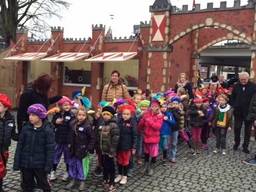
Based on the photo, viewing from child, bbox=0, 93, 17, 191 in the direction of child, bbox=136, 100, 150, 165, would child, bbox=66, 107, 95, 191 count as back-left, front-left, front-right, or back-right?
front-right

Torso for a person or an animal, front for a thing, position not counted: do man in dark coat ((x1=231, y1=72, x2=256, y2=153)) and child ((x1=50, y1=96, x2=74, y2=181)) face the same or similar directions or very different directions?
same or similar directions

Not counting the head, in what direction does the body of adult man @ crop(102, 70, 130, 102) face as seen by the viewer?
toward the camera

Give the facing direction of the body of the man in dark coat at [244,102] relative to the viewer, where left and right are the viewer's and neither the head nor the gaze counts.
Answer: facing the viewer

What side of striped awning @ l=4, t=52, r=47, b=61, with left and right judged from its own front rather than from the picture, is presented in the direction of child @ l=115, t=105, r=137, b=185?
front

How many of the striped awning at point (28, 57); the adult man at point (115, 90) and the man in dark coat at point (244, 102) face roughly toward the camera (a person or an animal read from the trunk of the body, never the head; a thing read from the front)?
3

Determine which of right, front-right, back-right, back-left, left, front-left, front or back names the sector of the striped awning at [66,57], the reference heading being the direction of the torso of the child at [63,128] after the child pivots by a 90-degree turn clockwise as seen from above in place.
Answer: right

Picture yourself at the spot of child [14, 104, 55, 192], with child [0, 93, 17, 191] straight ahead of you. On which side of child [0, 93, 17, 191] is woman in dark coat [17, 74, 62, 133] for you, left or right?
right

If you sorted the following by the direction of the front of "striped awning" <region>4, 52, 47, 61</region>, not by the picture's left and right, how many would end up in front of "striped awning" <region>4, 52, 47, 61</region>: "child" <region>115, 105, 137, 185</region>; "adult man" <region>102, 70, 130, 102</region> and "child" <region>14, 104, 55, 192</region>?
3

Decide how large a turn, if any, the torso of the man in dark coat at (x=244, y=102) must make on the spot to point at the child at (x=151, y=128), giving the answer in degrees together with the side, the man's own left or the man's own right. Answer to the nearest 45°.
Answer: approximately 45° to the man's own right

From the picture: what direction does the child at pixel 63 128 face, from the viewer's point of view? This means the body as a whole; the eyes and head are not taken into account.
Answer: toward the camera

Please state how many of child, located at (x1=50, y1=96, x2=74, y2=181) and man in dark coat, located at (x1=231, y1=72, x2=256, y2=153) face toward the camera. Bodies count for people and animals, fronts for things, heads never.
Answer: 2

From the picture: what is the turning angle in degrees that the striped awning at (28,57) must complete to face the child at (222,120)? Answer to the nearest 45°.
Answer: approximately 45° to its left

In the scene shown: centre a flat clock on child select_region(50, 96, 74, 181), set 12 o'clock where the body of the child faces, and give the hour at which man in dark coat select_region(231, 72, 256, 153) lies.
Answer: The man in dark coat is roughly at 8 o'clock from the child.

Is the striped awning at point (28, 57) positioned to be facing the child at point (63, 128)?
yes

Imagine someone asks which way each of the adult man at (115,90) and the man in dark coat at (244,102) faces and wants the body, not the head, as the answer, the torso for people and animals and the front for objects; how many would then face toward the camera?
2

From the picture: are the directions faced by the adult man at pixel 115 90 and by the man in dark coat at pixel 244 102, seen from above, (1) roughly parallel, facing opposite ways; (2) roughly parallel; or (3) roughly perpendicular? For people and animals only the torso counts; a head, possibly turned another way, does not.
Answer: roughly parallel

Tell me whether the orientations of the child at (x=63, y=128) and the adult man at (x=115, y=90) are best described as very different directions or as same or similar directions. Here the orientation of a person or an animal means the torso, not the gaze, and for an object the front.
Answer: same or similar directions

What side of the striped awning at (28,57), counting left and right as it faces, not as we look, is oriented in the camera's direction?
front

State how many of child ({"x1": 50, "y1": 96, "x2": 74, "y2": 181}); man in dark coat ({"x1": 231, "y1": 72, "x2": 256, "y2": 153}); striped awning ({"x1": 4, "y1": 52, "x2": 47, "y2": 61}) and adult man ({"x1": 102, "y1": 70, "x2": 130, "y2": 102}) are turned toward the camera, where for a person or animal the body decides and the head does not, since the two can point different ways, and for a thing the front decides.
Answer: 4
